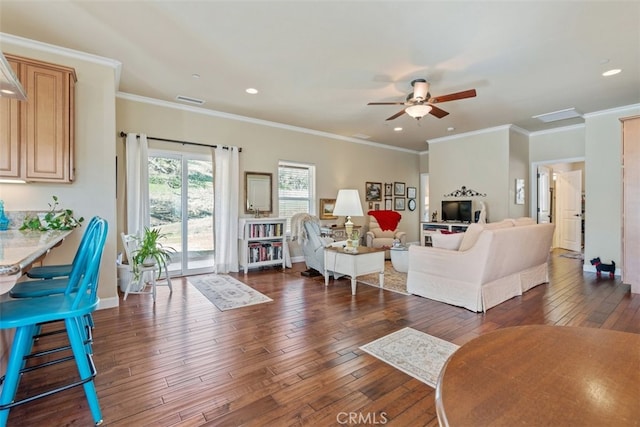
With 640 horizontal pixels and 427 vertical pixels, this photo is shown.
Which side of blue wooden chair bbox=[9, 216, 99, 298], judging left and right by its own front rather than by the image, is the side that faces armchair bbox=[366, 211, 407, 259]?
back

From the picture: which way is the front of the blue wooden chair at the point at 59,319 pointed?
to the viewer's left

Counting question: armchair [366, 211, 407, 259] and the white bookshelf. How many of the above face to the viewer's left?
0

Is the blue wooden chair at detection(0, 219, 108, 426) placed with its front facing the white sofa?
no

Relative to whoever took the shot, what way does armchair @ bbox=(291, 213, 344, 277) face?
facing to the right of the viewer

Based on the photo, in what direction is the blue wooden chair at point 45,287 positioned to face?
to the viewer's left

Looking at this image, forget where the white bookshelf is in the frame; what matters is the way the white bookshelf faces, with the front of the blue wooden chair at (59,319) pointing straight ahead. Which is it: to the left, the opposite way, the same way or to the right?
to the left

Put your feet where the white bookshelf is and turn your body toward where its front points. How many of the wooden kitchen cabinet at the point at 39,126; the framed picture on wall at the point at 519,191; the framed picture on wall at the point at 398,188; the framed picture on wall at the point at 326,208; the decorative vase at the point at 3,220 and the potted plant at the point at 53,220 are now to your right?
3

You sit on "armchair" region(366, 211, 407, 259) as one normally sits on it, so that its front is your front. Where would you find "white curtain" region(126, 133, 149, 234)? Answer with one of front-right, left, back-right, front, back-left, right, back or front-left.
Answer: front-right

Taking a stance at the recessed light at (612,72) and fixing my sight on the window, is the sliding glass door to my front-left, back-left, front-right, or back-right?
front-left

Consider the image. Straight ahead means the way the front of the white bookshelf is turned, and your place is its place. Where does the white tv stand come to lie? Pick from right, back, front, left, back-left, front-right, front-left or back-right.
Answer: front-left

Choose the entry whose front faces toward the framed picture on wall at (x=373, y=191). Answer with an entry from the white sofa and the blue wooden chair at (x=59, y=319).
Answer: the white sofa

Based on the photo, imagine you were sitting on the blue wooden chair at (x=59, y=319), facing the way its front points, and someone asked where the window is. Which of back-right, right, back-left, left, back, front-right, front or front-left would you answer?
back-right

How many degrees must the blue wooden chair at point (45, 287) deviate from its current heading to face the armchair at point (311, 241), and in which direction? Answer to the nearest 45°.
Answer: approximately 180°

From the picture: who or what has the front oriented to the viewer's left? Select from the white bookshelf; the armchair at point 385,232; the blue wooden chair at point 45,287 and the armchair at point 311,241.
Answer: the blue wooden chair

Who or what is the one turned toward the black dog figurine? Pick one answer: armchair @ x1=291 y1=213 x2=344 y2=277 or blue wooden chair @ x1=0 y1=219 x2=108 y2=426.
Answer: the armchair

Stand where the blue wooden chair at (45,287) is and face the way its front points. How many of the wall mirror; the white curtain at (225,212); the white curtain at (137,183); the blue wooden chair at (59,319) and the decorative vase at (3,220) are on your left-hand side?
1

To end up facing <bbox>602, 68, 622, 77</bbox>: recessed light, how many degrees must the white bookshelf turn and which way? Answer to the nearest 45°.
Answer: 0° — it already faces it
